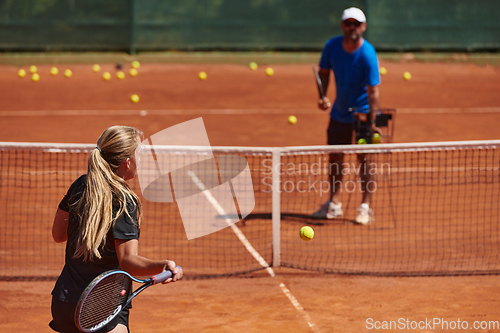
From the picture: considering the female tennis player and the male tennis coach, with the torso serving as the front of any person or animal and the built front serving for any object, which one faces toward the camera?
the male tennis coach

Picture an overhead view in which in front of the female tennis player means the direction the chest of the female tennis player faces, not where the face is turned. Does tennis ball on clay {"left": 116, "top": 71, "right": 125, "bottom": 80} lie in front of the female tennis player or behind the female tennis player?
in front

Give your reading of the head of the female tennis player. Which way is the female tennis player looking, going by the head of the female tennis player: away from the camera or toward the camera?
away from the camera

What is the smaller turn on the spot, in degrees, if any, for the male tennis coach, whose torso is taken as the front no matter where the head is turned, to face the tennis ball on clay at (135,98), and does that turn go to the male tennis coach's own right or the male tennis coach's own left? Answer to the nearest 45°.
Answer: approximately 135° to the male tennis coach's own right

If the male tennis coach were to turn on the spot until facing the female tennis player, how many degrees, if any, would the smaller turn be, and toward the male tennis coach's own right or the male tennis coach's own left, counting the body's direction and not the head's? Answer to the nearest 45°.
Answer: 0° — they already face them

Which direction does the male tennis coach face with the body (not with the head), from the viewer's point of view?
toward the camera

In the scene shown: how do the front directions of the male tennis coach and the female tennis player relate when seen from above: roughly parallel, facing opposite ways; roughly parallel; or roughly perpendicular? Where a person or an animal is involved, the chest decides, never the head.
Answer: roughly parallel, facing opposite ways

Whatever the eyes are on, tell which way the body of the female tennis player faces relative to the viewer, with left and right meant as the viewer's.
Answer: facing away from the viewer and to the right of the viewer

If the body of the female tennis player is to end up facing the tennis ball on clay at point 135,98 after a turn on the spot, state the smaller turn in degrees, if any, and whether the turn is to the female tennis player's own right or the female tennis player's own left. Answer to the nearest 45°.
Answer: approximately 45° to the female tennis player's own left

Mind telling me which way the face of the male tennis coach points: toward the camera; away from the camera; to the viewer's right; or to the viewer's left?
toward the camera

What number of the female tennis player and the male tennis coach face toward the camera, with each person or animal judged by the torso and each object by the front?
1

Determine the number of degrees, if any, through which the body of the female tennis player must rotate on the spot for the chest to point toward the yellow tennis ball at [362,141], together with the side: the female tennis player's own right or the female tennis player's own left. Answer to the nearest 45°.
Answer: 0° — they already face it

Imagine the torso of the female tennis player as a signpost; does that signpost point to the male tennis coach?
yes
